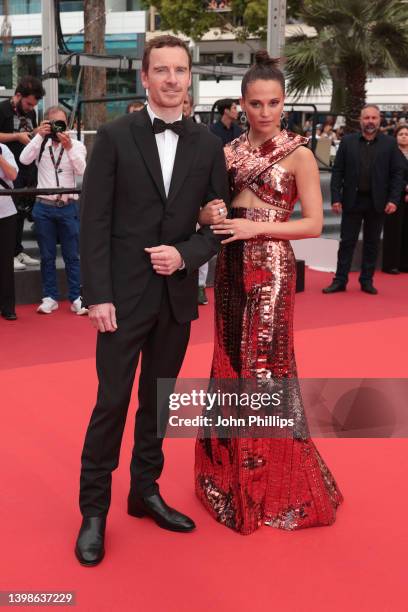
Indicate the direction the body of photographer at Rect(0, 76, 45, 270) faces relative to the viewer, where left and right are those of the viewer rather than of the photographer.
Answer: facing the viewer and to the right of the viewer

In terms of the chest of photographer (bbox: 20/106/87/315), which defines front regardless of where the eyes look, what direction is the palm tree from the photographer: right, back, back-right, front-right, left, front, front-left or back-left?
back-left

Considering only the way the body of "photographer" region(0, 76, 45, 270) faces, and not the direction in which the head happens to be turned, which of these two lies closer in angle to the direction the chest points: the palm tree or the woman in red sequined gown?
the woman in red sequined gown

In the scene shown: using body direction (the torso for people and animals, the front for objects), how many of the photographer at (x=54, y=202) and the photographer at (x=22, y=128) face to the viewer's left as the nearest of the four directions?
0

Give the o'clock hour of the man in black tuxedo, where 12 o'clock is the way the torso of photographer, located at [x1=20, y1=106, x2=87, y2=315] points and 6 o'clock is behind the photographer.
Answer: The man in black tuxedo is roughly at 12 o'clock from the photographer.

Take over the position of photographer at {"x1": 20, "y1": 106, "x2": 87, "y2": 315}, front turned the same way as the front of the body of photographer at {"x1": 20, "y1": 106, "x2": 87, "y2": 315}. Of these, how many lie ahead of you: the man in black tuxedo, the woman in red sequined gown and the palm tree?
2

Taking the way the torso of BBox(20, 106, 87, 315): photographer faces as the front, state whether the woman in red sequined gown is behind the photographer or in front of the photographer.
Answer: in front

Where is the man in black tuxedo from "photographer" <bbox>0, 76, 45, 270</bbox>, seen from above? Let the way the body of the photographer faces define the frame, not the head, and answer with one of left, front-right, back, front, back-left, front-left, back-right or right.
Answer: front-right

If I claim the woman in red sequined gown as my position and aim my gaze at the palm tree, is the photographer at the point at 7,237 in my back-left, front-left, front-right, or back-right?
front-left

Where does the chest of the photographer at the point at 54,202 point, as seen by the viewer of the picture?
toward the camera

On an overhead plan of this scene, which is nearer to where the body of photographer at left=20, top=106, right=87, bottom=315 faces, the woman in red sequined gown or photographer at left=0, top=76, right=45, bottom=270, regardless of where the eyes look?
the woman in red sequined gown
